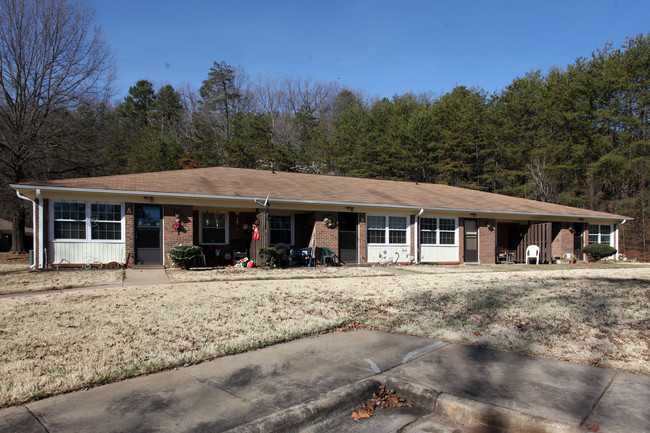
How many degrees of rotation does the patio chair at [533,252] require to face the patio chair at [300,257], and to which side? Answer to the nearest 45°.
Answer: approximately 45° to its right

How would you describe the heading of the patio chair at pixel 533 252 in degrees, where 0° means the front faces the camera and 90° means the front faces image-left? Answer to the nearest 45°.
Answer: approximately 0°

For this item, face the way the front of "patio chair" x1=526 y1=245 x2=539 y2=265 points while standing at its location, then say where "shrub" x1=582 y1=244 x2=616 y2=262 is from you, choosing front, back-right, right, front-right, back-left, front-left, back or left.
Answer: back-left

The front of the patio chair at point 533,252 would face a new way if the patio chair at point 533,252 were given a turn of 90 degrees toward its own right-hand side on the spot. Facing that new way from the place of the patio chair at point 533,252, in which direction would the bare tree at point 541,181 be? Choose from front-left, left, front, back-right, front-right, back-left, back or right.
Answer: right

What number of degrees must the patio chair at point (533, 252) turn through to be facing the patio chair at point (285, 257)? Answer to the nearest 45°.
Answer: approximately 45° to its right

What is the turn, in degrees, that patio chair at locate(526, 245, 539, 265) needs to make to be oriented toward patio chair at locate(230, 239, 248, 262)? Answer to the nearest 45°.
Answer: approximately 45° to its right

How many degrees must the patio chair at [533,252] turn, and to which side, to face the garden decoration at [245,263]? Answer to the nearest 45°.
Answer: approximately 45° to its right

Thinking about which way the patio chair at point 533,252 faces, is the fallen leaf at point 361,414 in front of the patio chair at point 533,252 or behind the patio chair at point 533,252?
in front

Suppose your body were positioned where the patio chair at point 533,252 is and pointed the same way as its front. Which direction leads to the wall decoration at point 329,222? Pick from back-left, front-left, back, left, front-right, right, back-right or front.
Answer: front-right
